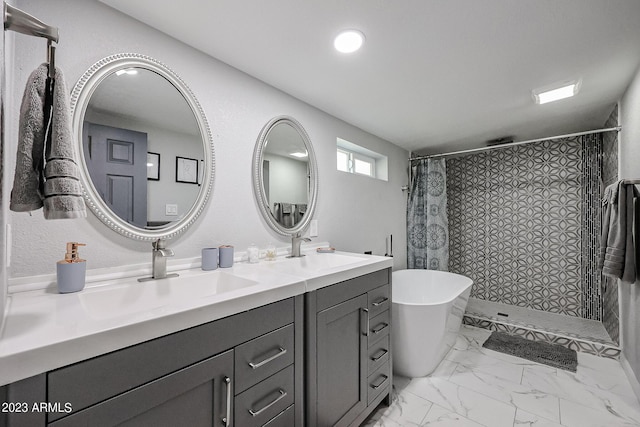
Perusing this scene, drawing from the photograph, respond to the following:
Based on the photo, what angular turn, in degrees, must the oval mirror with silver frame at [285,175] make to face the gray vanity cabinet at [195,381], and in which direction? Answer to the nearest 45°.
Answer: approximately 45° to its right

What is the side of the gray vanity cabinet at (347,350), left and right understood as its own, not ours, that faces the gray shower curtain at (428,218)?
left

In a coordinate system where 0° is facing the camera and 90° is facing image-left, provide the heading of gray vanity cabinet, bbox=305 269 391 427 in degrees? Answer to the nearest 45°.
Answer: approximately 315°

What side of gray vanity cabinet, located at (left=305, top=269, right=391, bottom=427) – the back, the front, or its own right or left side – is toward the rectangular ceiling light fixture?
left

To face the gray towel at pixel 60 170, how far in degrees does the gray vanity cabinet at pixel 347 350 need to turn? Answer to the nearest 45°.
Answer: approximately 90° to its right
